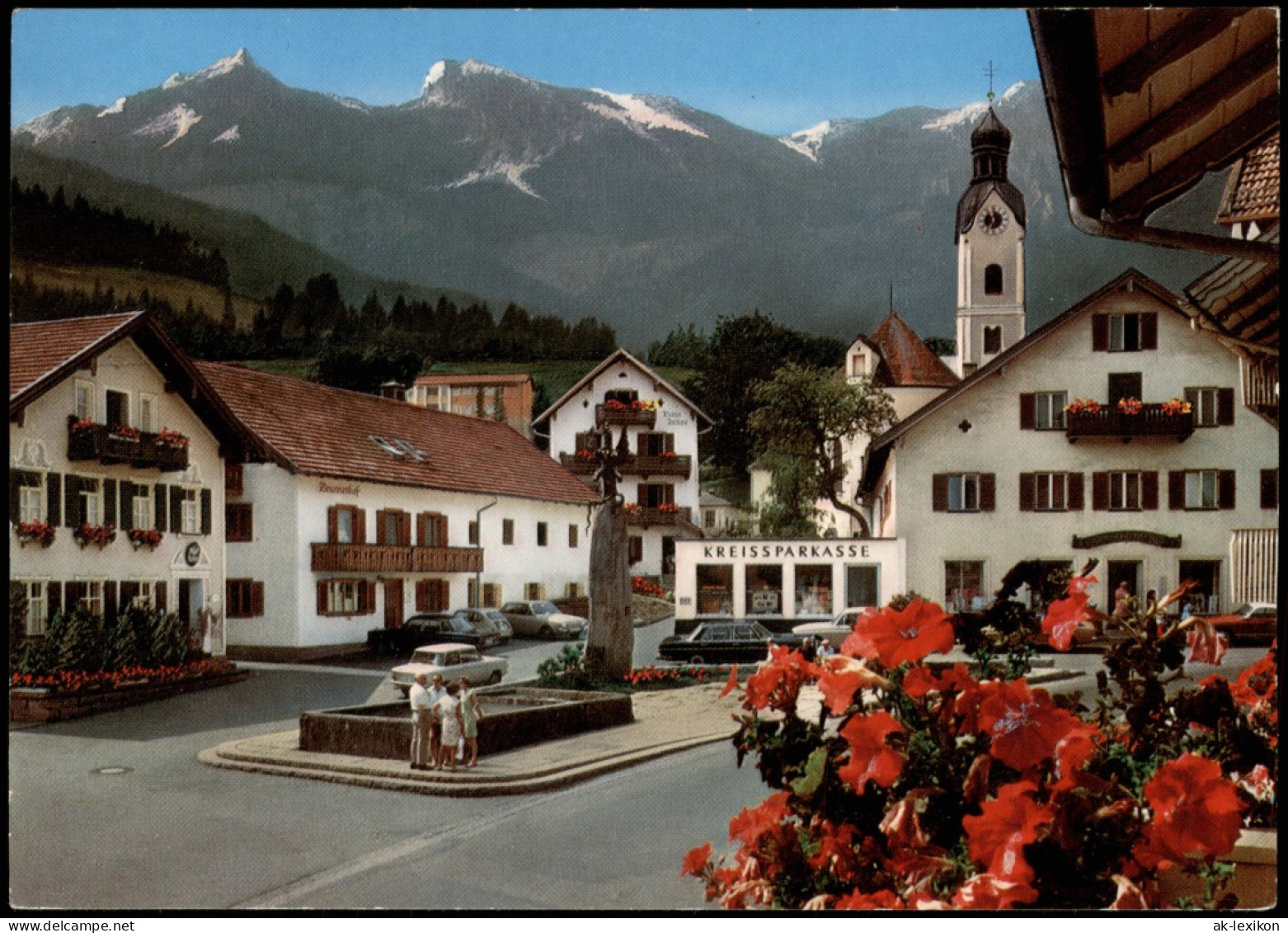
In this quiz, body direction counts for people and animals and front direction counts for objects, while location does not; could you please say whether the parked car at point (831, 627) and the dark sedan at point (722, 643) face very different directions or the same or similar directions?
same or similar directions

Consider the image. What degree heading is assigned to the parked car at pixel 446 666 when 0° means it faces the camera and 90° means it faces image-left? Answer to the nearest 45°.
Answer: approximately 45°

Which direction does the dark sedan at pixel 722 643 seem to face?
to the viewer's left

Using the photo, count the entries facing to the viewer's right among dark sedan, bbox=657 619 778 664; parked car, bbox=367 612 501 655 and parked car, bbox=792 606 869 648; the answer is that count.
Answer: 1
